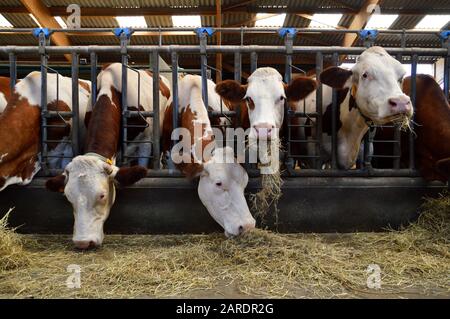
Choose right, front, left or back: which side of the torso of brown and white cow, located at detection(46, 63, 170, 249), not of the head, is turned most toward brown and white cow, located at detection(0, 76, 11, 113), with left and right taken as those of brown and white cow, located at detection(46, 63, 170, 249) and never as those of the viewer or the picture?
right

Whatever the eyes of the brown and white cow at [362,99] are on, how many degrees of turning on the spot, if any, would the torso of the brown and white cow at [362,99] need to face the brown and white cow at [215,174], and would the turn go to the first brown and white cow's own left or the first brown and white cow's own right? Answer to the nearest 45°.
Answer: approximately 90° to the first brown and white cow's own right

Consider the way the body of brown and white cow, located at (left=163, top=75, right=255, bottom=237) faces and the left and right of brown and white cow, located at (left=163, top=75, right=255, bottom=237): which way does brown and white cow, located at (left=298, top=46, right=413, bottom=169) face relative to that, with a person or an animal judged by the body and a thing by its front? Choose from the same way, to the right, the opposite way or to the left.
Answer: the same way

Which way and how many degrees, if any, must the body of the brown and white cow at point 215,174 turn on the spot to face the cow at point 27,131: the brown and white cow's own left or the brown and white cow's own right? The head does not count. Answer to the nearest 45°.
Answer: approximately 135° to the brown and white cow's own right

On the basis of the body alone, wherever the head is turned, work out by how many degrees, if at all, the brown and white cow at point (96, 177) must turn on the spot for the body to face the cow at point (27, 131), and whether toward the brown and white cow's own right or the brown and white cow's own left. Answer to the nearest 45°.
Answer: approximately 90° to the brown and white cow's own right

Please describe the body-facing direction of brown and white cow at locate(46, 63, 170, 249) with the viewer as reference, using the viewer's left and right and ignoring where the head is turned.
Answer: facing the viewer and to the left of the viewer

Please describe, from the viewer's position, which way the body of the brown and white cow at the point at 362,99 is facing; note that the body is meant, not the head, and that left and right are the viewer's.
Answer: facing the viewer and to the right of the viewer

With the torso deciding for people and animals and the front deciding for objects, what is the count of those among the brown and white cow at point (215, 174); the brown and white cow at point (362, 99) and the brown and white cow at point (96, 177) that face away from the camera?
0

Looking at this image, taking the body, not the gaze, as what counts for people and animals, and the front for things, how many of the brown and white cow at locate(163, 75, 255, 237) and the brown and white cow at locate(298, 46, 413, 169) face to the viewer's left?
0

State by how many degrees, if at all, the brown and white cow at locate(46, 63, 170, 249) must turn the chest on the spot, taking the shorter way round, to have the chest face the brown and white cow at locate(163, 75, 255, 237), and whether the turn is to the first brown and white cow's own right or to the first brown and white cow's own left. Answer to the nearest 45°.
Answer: approximately 135° to the first brown and white cow's own left
